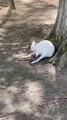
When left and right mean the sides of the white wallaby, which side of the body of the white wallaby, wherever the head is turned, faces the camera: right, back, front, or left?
left
